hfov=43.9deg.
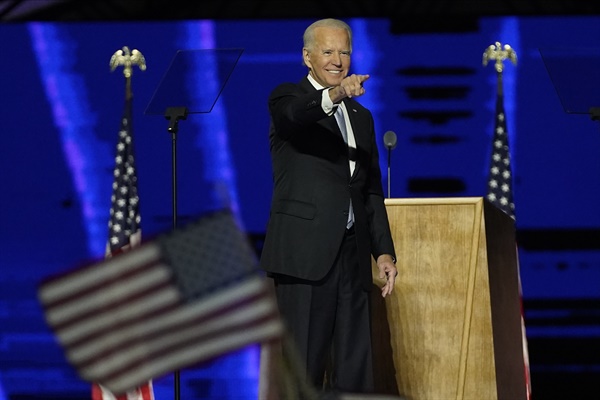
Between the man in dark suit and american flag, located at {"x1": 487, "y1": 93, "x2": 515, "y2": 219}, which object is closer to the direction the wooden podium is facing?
the man in dark suit

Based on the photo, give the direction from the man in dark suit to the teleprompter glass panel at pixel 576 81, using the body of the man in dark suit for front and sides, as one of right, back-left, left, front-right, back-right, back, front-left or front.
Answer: left

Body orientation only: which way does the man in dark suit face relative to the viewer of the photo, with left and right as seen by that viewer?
facing the viewer and to the right of the viewer

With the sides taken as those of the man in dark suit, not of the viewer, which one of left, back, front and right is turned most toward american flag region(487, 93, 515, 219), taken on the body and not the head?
left

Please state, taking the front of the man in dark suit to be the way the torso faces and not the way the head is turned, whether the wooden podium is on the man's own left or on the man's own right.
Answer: on the man's own left

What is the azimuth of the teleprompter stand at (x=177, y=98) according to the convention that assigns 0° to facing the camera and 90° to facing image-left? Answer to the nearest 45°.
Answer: approximately 225°

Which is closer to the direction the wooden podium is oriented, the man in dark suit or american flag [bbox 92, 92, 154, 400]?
the man in dark suit
